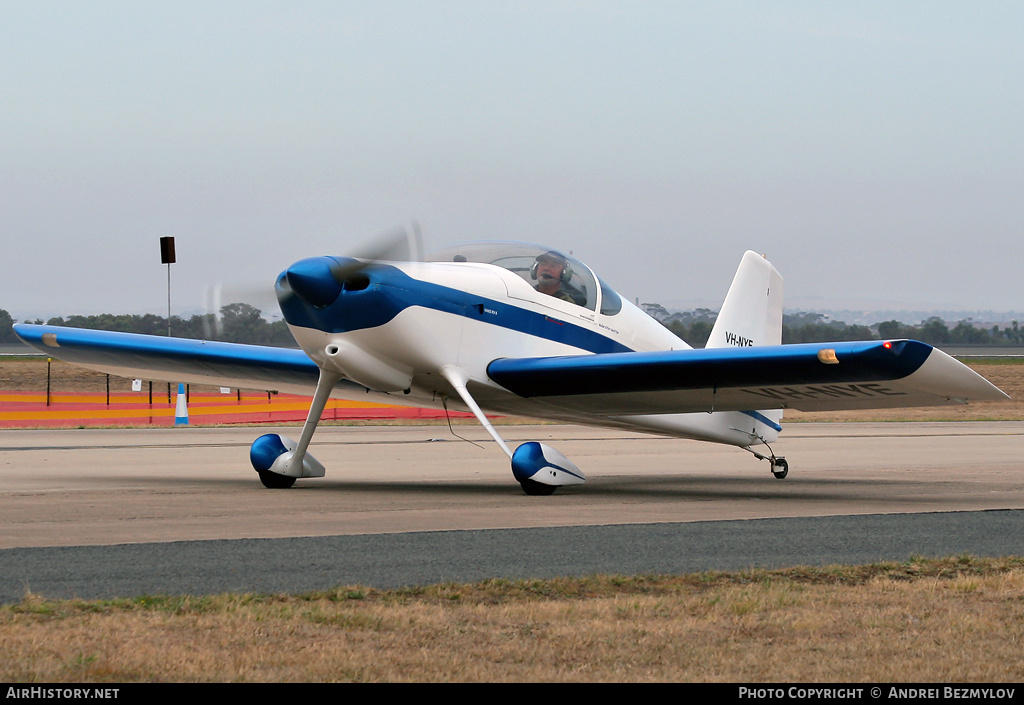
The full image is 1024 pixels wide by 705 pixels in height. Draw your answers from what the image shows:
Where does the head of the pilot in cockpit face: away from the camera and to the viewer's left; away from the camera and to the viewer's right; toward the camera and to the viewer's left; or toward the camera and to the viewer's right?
toward the camera and to the viewer's left

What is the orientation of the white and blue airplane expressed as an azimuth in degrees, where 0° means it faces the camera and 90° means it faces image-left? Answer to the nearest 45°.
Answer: approximately 45°

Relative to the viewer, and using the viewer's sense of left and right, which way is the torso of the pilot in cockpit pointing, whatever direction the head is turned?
facing the viewer and to the left of the viewer
